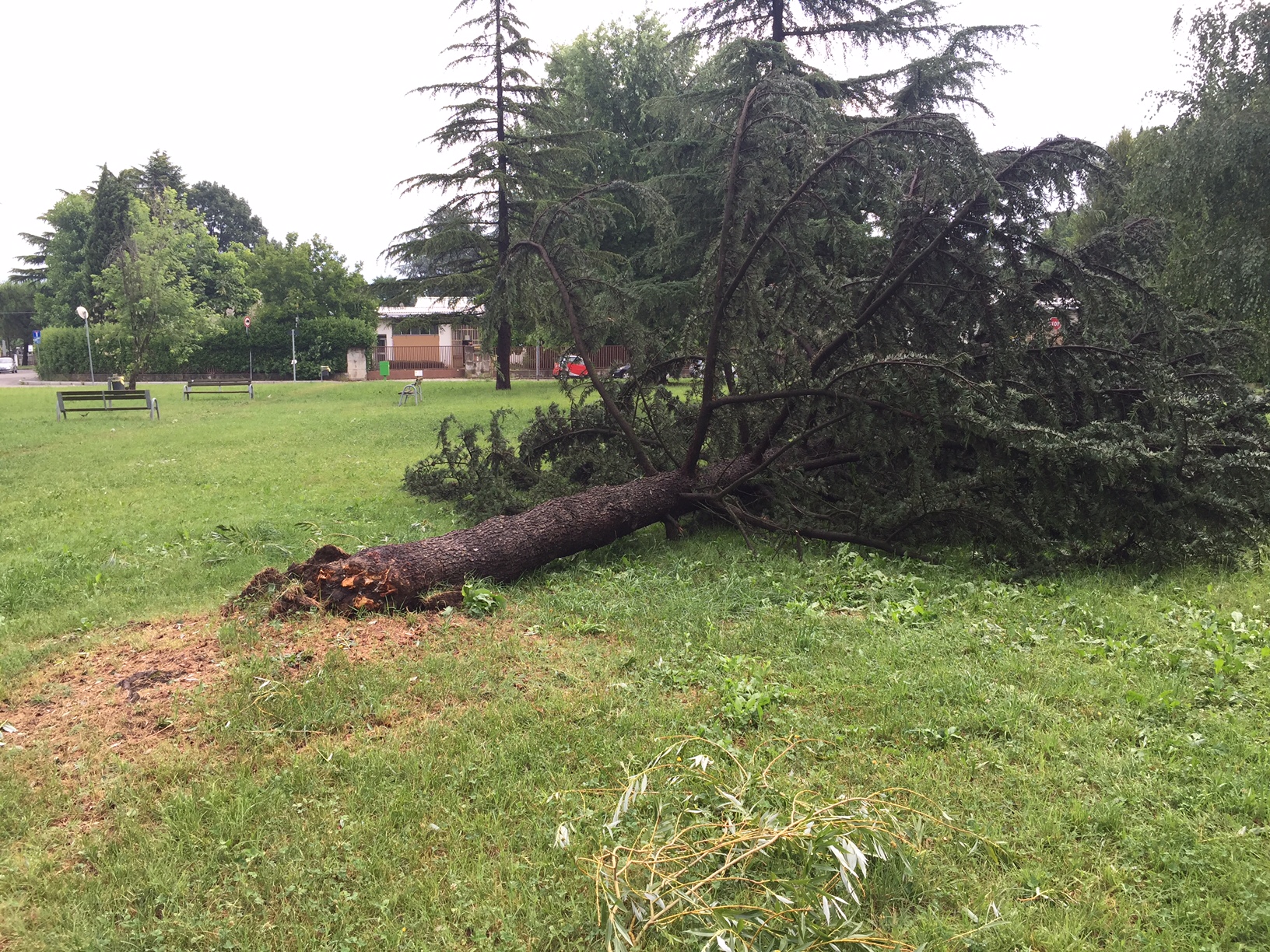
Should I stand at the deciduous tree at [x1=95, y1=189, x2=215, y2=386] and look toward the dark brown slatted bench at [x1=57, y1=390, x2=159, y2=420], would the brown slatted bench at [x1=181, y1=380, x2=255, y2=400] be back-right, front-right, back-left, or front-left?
front-left

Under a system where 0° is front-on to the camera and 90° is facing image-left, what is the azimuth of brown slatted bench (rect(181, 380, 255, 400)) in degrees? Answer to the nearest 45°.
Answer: approximately 0°

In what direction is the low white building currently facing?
toward the camera

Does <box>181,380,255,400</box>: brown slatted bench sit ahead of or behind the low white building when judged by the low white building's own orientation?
ahead

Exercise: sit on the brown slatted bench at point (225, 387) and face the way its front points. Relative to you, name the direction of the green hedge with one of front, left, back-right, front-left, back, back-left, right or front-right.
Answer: back

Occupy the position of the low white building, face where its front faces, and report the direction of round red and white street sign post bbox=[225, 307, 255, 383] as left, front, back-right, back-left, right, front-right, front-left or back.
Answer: front-right

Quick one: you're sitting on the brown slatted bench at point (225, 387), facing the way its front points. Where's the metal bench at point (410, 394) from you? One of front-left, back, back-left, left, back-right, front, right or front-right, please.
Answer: front-left

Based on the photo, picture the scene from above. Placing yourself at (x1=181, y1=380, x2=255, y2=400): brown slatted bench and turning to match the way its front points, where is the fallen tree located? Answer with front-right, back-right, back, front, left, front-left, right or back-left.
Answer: front

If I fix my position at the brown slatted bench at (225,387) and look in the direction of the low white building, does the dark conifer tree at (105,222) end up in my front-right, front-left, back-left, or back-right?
front-left

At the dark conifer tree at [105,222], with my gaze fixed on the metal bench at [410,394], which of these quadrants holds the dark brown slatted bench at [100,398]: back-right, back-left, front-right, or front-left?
front-right

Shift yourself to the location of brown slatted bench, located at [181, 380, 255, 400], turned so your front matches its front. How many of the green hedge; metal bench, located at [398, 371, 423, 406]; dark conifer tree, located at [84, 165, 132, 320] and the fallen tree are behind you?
2

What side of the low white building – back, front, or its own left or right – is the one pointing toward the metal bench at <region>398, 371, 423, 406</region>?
front

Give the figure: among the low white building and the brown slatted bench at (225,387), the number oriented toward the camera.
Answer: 2

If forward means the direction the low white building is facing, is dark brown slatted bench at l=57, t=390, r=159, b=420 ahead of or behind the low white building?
ahead

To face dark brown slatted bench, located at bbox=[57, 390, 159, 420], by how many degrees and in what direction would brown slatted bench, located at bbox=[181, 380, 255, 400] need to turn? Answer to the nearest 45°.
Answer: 0° — it already faces it

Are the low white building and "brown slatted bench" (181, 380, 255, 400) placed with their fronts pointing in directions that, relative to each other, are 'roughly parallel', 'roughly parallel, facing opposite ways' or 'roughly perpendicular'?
roughly parallel

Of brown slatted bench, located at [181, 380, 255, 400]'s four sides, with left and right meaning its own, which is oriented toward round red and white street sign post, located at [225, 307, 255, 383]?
back
